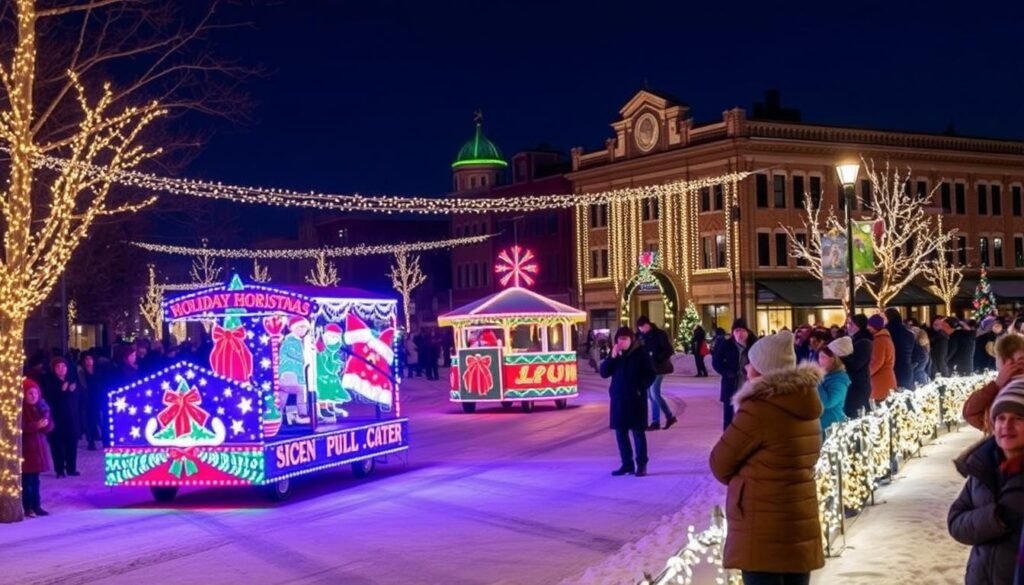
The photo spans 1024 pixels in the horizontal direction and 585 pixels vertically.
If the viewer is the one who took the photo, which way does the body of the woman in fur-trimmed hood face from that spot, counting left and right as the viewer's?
facing away from the viewer and to the left of the viewer

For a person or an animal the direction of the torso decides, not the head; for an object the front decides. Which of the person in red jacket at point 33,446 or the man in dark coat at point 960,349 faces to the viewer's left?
the man in dark coat

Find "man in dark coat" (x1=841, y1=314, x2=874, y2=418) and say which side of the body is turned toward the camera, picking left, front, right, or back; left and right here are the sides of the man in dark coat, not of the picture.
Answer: left

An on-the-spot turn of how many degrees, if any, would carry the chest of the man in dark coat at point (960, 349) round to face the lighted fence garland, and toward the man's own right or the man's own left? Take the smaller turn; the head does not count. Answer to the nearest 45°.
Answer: approximately 90° to the man's own left

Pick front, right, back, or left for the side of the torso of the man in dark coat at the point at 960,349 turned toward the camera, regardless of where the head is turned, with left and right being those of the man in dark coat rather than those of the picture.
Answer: left

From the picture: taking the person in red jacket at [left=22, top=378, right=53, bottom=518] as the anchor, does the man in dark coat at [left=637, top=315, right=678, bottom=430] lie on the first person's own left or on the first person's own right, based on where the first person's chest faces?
on the first person's own left

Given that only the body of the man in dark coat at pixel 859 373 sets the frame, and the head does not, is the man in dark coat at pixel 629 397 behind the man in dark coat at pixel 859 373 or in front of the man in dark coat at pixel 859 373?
in front
